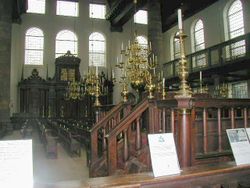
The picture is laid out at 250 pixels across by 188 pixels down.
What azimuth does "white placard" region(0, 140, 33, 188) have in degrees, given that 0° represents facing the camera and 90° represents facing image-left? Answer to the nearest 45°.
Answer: approximately 0°

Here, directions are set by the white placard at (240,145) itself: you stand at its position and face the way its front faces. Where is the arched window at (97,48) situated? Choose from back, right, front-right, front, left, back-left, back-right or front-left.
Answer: back-right

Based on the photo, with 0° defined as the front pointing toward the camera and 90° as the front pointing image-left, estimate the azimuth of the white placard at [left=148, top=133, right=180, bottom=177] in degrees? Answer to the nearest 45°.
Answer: approximately 0°

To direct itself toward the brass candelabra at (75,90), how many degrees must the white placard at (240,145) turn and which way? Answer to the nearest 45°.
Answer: approximately 135° to its right

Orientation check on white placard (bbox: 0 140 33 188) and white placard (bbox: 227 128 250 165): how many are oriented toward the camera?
2

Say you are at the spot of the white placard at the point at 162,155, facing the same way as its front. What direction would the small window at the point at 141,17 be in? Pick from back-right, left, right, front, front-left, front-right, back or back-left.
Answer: back

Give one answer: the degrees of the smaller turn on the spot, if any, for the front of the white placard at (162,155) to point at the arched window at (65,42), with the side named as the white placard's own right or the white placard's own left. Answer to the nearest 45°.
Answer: approximately 135° to the white placard's own right

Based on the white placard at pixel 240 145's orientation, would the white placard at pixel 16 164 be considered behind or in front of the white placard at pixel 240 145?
in front

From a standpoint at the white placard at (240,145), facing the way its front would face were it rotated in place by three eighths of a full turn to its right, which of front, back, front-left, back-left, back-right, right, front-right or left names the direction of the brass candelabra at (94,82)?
front

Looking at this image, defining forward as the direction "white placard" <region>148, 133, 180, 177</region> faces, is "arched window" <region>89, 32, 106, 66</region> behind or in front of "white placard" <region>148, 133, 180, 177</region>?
behind

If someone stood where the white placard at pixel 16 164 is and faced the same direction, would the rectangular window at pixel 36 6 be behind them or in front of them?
behind
